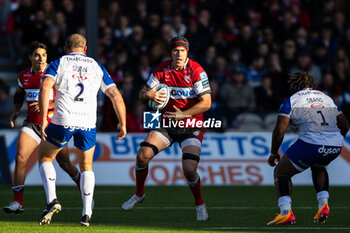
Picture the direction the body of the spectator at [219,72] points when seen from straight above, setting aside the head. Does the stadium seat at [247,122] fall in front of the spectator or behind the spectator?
in front

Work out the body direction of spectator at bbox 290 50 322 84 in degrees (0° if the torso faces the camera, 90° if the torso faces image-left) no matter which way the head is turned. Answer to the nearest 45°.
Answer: approximately 0°

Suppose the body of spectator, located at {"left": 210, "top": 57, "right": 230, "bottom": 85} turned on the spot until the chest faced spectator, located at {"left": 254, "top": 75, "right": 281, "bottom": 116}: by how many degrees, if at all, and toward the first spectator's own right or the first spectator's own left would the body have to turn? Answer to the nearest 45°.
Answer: approximately 45° to the first spectator's own left

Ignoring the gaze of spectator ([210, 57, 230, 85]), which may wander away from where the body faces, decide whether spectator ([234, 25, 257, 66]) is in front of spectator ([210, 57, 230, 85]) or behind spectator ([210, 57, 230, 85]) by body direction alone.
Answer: behind

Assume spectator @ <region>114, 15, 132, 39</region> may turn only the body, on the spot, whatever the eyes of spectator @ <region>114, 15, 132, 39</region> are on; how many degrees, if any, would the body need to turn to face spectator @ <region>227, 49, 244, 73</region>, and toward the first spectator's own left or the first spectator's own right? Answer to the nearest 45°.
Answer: approximately 90° to the first spectator's own left

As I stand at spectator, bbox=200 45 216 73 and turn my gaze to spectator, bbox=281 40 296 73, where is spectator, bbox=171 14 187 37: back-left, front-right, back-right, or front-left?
back-left

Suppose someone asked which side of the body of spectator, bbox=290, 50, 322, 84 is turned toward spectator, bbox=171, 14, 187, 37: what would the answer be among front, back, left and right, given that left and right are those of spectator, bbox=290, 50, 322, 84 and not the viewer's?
right

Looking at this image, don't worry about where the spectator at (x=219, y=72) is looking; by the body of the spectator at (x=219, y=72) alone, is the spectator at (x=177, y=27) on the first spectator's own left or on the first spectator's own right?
on the first spectator's own right
